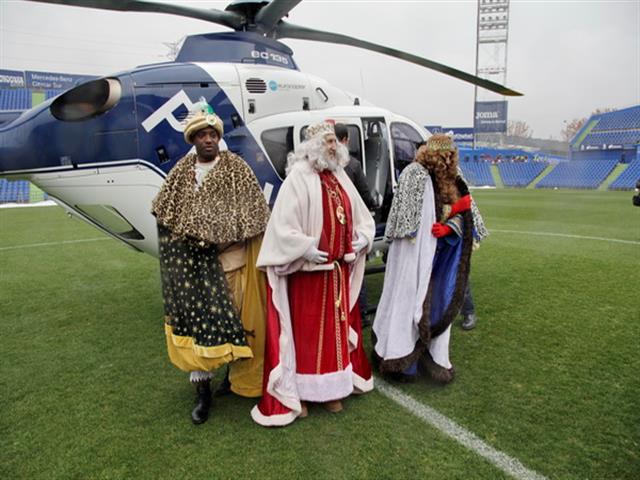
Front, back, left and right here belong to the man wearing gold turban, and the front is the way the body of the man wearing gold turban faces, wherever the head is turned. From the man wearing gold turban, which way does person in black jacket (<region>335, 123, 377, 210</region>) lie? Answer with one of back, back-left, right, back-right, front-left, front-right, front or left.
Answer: back-left

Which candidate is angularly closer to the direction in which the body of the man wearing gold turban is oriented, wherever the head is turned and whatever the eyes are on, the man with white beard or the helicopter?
the man with white beard

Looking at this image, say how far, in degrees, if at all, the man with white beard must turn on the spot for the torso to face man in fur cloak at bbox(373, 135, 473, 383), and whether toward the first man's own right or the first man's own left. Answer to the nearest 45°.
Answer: approximately 90° to the first man's own left

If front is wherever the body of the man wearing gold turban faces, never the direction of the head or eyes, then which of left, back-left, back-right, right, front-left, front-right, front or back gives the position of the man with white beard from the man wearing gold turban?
left

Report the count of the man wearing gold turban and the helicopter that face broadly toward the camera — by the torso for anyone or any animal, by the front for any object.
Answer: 1

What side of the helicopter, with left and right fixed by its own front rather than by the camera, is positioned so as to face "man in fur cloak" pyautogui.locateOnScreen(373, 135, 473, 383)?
right

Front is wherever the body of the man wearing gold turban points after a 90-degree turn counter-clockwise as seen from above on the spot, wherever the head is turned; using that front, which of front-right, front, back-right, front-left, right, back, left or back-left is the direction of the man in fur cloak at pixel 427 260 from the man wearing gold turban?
front

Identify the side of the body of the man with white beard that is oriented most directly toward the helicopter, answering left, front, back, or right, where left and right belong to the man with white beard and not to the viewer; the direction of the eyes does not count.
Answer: back

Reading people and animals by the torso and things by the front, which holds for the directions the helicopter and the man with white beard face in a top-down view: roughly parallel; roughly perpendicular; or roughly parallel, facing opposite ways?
roughly perpendicular
